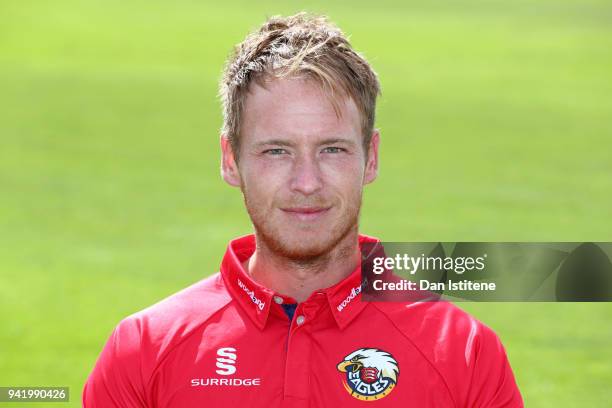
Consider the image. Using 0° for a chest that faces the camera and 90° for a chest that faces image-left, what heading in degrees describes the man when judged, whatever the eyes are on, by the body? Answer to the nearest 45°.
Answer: approximately 0°
